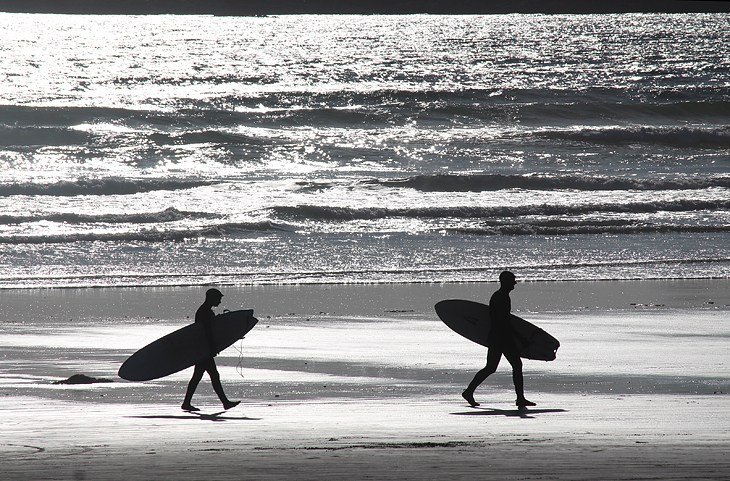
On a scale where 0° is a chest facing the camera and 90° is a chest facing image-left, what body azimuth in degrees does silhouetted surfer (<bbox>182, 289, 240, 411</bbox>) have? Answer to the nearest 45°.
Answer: approximately 270°

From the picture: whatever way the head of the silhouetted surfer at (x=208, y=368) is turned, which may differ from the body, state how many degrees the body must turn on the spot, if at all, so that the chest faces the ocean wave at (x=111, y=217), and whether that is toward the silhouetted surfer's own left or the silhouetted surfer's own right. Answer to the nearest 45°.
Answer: approximately 90° to the silhouetted surfer's own left

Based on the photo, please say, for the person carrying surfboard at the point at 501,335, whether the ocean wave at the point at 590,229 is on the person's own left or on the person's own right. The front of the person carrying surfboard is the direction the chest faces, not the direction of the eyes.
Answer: on the person's own left

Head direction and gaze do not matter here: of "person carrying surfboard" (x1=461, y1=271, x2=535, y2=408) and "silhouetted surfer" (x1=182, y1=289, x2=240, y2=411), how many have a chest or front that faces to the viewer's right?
2

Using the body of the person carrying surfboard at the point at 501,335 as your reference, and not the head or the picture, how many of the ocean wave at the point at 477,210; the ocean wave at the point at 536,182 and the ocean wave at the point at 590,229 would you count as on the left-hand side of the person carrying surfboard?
3

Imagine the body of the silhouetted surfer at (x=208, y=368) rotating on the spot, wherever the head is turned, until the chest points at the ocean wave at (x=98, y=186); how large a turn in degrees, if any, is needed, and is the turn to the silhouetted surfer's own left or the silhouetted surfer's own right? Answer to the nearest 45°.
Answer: approximately 90° to the silhouetted surfer's own left

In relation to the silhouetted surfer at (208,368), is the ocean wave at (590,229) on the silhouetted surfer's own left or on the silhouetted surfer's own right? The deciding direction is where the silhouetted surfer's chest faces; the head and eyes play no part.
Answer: on the silhouetted surfer's own left

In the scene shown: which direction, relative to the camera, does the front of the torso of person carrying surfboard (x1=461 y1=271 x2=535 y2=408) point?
to the viewer's right
